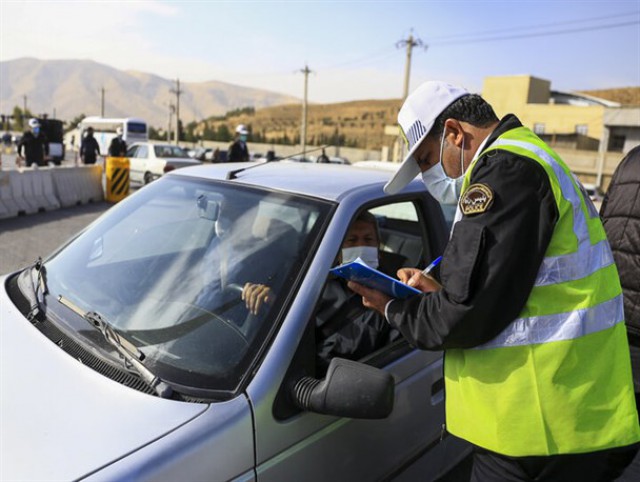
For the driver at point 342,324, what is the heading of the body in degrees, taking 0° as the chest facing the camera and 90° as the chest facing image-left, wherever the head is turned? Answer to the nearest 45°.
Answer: approximately 45°

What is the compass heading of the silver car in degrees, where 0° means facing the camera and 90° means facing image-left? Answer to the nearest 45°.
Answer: approximately 45°

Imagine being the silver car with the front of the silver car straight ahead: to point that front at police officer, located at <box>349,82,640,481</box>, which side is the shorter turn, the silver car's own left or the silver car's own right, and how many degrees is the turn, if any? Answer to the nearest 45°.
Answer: approximately 90° to the silver car's own left

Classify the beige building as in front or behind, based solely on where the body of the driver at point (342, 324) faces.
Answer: behind

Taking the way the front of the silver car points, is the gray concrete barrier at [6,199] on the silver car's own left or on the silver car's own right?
on the silver car's own right

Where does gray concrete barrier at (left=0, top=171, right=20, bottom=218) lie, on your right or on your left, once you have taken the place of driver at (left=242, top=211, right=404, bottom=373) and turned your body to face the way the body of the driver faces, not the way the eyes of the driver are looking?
on your right

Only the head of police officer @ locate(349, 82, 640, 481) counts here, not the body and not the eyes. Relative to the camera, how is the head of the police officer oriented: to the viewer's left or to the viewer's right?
to the viewer's left

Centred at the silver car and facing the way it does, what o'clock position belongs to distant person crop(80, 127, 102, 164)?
The distant person is roughly at 4 o'clock from the silver car.

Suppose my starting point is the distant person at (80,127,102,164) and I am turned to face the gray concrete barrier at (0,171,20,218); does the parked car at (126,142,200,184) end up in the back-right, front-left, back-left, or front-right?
back-left

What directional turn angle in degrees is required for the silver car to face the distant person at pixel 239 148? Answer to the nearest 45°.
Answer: approximately 135° to its right

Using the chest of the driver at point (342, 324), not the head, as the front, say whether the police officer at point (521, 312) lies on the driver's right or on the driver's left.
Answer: on the driver's left
